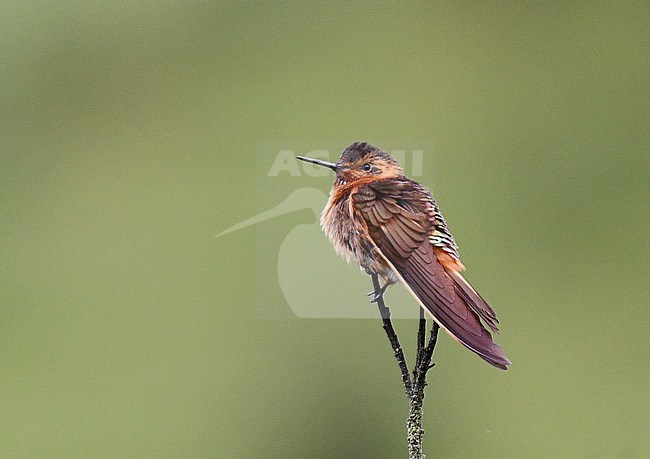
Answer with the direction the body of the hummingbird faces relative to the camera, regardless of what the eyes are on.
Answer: to the viewer's left
